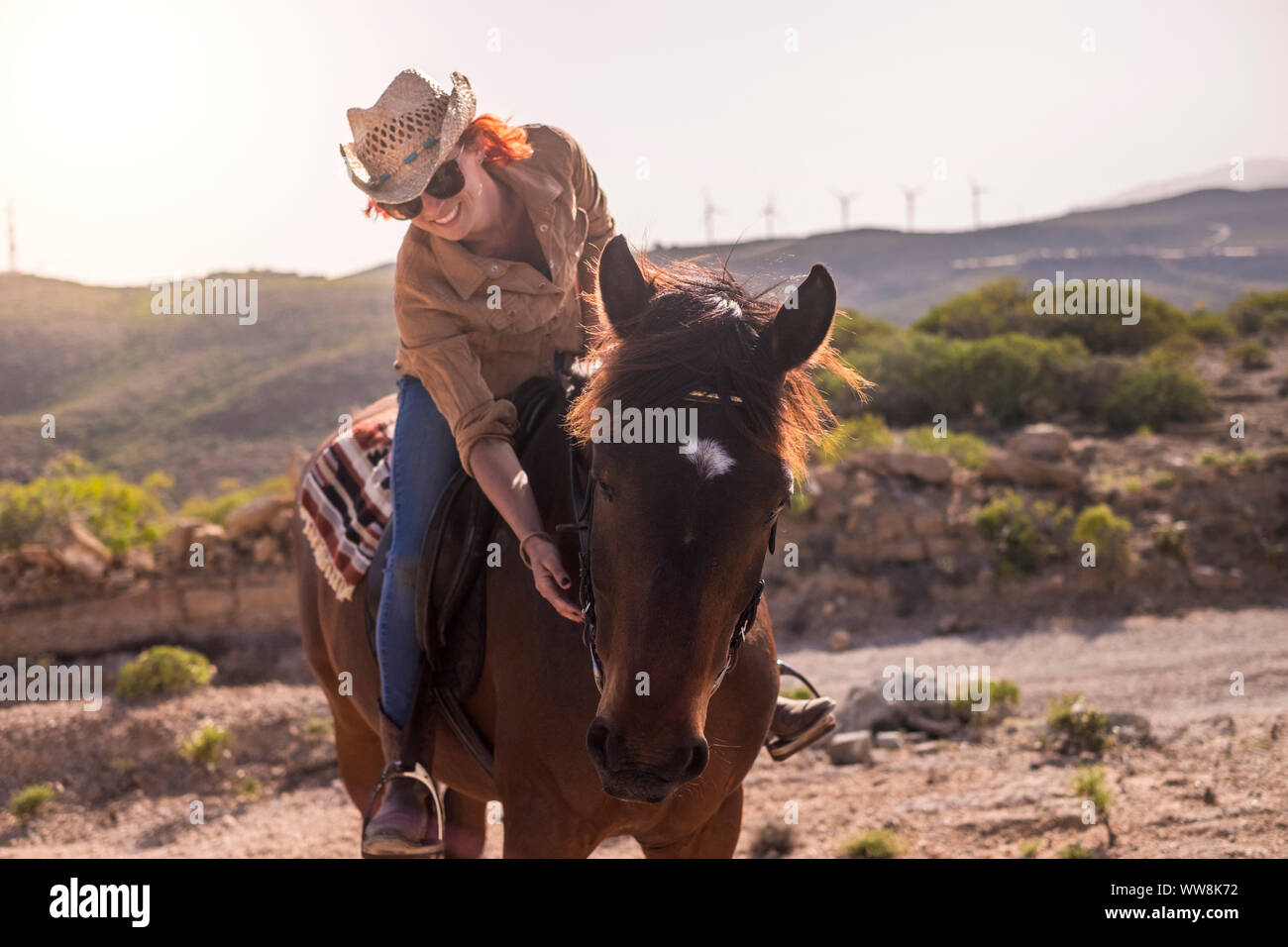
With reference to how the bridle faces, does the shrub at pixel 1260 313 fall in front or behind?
behind

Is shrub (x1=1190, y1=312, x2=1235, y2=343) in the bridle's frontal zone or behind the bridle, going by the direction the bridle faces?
behind

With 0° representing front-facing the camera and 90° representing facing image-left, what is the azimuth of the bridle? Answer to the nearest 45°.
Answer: approximately 0°

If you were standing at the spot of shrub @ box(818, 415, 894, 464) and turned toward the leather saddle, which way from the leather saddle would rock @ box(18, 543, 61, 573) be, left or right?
right

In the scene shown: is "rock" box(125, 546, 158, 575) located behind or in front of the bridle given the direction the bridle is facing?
behind

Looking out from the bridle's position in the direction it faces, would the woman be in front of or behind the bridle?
behind

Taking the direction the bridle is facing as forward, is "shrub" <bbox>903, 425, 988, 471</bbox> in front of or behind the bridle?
behind

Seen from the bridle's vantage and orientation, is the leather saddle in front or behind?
behind
